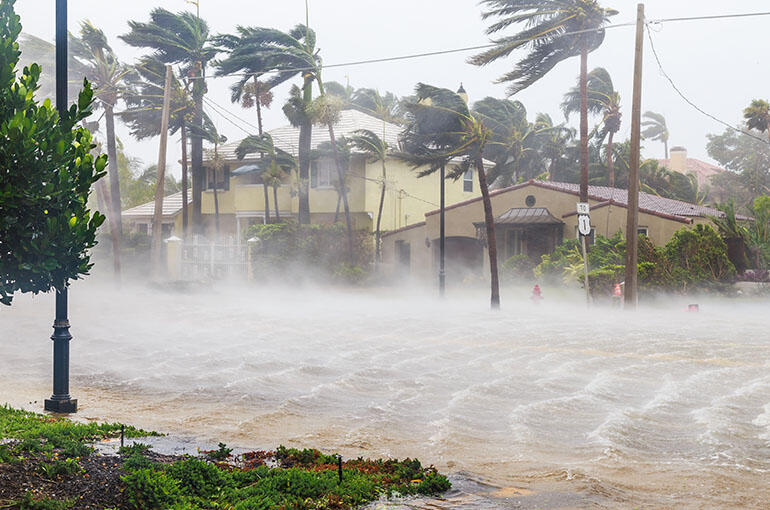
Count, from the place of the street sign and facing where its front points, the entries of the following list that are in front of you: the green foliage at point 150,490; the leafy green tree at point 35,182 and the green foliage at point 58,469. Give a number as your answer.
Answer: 3

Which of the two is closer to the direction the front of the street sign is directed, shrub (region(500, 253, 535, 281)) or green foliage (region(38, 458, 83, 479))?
the green foliage

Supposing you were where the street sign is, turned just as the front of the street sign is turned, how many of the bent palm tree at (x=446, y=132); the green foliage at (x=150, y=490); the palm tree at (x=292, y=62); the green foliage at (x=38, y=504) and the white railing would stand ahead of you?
2

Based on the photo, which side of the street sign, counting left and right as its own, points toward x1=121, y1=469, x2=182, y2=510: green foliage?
front

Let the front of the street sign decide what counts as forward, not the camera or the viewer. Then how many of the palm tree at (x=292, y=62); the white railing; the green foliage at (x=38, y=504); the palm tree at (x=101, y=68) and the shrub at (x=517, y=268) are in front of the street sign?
1

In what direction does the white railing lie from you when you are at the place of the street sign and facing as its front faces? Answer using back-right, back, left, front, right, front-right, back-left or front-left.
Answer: back-right

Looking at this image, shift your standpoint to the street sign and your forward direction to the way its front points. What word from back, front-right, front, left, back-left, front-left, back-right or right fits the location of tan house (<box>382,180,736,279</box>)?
back

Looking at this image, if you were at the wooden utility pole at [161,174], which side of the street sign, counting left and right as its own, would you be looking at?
right

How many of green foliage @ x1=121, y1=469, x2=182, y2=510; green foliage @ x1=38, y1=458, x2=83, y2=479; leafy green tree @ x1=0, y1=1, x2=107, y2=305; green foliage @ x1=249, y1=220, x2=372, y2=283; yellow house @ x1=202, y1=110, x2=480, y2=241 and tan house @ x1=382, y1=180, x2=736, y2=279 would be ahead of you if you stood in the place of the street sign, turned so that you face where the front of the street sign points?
3

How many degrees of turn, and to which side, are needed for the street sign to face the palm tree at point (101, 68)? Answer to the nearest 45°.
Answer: approximately 135° to its right

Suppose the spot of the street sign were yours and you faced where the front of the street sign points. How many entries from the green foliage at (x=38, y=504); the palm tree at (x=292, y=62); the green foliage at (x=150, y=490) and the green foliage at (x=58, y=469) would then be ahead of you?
3

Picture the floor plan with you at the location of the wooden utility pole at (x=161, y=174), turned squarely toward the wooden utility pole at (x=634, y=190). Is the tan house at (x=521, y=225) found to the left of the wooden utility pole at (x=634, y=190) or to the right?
left

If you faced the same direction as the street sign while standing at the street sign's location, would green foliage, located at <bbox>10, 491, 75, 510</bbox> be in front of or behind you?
in front

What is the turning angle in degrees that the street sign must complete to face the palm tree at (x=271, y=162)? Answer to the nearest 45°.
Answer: approximately 135° to its right

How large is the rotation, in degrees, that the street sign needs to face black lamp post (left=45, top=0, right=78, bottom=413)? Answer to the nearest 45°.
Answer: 0° — it already faces it

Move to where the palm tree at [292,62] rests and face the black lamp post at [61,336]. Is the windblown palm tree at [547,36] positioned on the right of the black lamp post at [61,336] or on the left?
left

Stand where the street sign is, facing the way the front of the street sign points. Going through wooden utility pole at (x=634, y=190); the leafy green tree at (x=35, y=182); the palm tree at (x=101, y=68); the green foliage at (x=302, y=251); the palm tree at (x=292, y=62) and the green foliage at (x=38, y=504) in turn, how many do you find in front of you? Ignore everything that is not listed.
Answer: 2

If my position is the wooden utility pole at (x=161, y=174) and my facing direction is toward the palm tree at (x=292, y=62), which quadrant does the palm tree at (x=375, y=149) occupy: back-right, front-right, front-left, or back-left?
front-right

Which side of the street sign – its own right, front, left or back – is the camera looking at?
front
